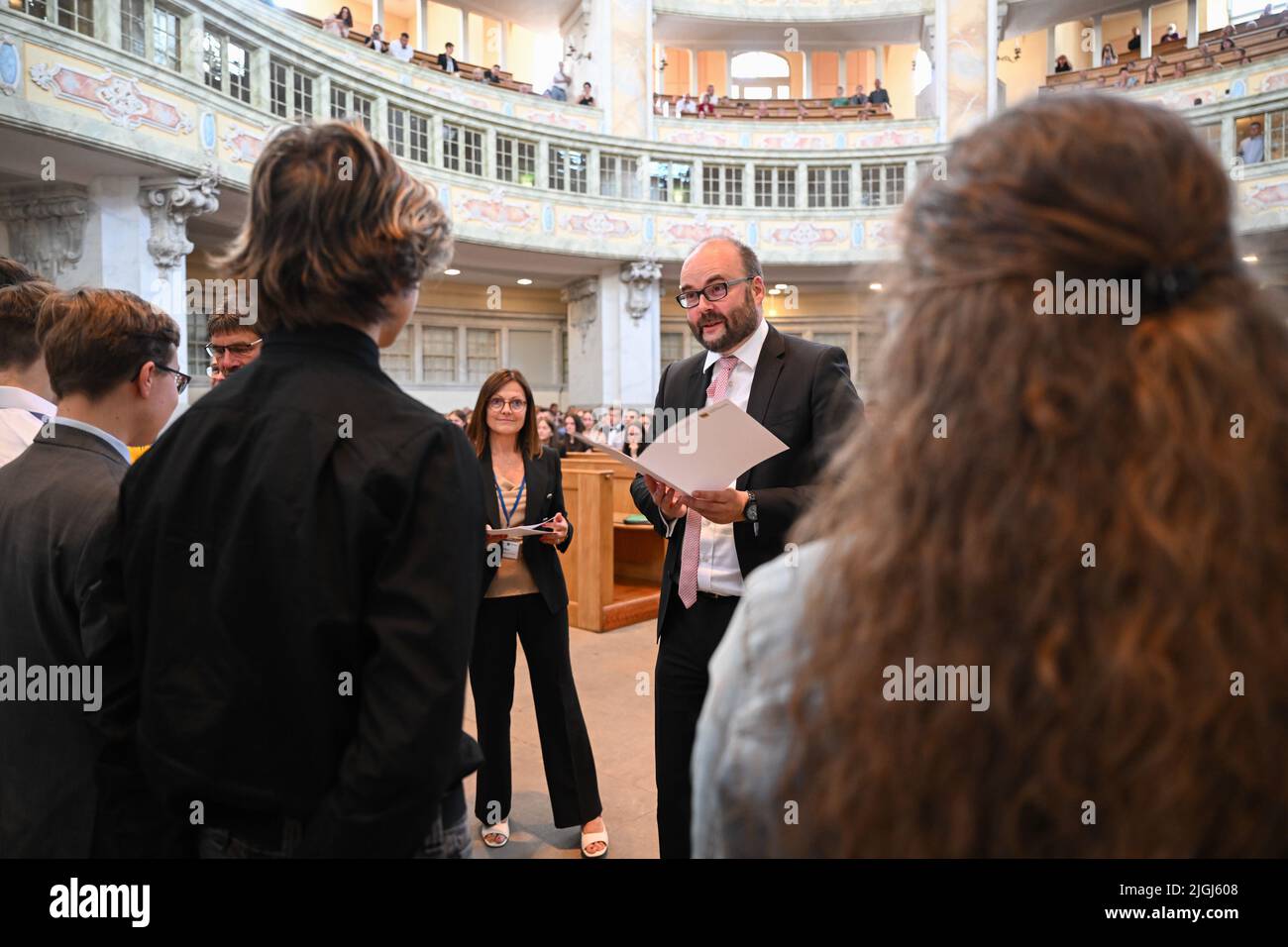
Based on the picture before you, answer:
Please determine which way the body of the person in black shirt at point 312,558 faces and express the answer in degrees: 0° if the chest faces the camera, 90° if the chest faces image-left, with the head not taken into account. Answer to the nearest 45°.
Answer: approximately 225°

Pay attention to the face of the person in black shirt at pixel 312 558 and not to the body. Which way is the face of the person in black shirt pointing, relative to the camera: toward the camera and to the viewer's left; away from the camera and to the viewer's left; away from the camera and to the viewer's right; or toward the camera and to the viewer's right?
away from the camera and to the viewer's right

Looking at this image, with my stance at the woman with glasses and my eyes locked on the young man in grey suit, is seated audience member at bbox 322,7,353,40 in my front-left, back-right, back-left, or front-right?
back-right

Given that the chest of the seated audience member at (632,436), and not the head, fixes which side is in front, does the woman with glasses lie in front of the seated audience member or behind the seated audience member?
in front

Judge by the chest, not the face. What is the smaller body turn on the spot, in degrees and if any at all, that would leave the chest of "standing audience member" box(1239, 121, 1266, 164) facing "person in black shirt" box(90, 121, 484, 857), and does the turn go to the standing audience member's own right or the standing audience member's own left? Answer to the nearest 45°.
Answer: approximately 45° to the standing audience member's own left

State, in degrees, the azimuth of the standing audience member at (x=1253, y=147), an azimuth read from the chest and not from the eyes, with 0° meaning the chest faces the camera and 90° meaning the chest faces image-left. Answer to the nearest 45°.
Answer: approximately 45°

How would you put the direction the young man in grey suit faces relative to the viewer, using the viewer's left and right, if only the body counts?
facing away from the viewer and to the right of the viewer
